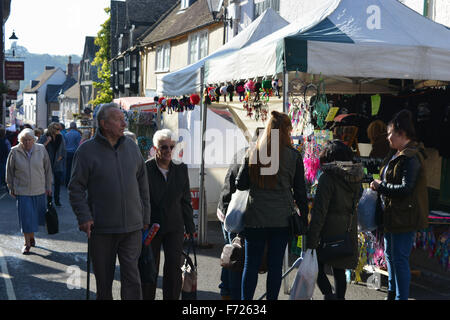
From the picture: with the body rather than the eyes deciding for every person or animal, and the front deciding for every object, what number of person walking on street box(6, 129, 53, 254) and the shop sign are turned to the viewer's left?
0

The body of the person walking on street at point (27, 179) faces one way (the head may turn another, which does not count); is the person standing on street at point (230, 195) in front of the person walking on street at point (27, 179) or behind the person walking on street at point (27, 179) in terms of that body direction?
in front

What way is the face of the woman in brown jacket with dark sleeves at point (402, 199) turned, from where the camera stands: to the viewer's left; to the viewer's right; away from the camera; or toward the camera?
to the viewer's left

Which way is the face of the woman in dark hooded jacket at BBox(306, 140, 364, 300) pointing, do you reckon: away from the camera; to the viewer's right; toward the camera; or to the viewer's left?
away from the camera

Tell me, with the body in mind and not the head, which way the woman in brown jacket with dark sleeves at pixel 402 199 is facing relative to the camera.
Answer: to the viewer's left

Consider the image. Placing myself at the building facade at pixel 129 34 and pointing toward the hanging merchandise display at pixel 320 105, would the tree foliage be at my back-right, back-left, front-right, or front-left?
back-right
